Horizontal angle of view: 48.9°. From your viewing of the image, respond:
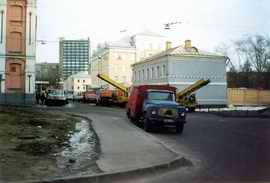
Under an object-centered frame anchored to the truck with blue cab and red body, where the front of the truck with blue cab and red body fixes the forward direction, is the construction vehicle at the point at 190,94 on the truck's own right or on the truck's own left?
on the truck's own left

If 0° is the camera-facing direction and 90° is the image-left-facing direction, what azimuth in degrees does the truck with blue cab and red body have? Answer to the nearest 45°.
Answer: approximately 315°
